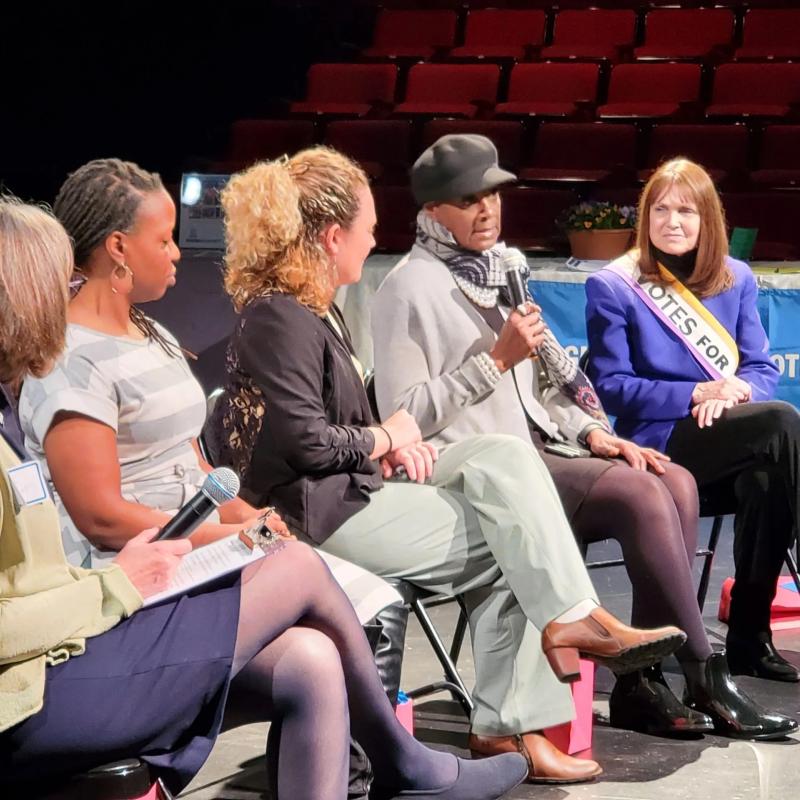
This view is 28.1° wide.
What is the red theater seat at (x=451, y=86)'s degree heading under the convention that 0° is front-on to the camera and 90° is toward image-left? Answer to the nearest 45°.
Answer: approximately 45°

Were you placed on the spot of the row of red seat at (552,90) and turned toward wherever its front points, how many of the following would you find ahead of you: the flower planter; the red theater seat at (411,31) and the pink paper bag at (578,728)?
2

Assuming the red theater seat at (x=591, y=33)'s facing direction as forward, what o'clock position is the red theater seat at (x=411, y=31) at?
the red theater seat at (x=411, y=31) is roughly at 2 o'clock from the red theater seat at (x=591, y=33).

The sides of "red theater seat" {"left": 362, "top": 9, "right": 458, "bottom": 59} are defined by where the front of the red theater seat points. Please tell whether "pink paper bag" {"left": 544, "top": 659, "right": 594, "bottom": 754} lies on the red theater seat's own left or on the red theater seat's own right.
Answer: on the red theater seat's own left

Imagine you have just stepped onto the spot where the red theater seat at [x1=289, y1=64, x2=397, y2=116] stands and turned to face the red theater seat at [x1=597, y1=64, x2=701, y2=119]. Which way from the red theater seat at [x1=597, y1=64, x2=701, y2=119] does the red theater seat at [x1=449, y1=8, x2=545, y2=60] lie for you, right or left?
left

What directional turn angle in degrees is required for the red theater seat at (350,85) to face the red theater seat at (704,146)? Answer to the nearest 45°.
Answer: approximately 90° to its left
